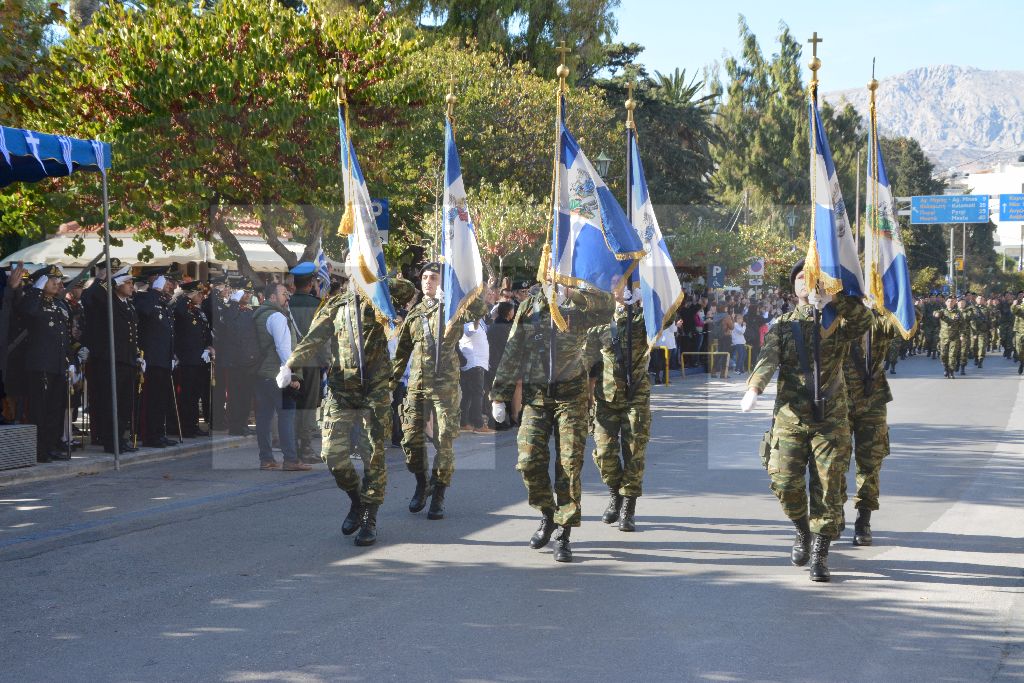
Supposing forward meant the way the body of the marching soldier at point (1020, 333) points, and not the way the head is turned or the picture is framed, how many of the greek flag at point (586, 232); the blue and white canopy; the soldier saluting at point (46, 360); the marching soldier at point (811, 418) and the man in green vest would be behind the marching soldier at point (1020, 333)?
0

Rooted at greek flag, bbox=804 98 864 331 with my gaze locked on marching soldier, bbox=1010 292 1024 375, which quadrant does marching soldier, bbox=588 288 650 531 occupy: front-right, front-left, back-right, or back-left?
front-left

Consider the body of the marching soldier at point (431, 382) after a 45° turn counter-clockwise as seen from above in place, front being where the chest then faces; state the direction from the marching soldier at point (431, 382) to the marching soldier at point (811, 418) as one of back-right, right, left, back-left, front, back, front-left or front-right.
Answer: front

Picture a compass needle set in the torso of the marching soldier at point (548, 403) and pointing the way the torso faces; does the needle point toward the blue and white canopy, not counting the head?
no

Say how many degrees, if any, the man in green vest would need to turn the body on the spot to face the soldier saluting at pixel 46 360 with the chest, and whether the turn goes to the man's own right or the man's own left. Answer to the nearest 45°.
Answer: approximately 180°

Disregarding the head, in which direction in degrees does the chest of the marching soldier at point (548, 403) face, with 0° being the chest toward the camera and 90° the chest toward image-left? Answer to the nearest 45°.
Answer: approximately 0°

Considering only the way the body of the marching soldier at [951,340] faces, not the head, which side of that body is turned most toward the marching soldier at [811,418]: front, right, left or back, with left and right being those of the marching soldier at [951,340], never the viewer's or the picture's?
front

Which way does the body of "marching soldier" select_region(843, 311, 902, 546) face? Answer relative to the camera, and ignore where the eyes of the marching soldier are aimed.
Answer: toward the camera

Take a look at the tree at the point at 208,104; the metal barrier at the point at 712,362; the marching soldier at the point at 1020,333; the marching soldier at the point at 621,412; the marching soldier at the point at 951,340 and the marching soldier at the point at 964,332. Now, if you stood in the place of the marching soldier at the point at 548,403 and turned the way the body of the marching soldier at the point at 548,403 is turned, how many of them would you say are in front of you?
0

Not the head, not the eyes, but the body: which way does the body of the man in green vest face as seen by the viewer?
to the viewer's right

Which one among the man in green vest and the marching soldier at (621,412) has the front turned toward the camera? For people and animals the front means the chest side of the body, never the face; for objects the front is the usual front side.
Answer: the marching soldier

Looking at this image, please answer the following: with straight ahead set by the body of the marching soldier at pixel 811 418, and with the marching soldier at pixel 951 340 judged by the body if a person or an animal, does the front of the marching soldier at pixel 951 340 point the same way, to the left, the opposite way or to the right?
the same way

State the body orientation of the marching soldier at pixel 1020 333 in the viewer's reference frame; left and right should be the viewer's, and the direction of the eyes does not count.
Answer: facing the viewer

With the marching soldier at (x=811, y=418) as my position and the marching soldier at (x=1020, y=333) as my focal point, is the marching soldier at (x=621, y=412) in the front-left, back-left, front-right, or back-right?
front-left

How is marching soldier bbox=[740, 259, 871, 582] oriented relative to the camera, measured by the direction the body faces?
toward the camera

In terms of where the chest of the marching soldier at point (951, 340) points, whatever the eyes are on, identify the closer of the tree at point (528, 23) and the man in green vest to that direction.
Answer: the man in green vest
